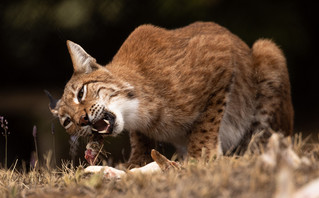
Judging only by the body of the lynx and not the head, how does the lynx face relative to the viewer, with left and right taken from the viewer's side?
facing the viewer and to the left of the viewer
